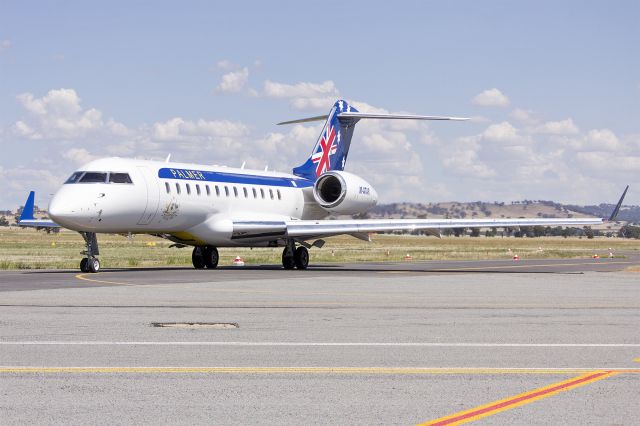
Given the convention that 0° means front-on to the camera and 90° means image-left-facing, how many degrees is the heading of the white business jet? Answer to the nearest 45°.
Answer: approximately 45°
